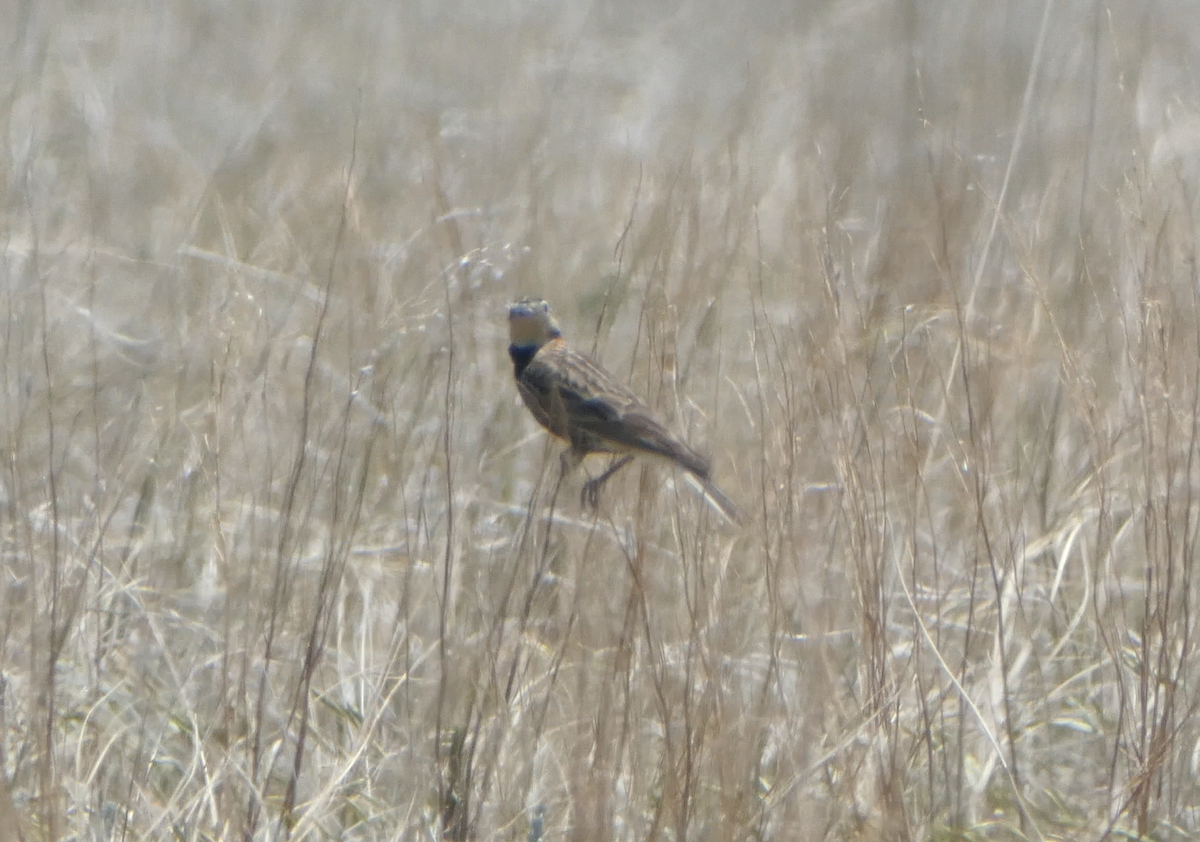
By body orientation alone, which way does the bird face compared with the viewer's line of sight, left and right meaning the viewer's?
facing to the left of the viewer
